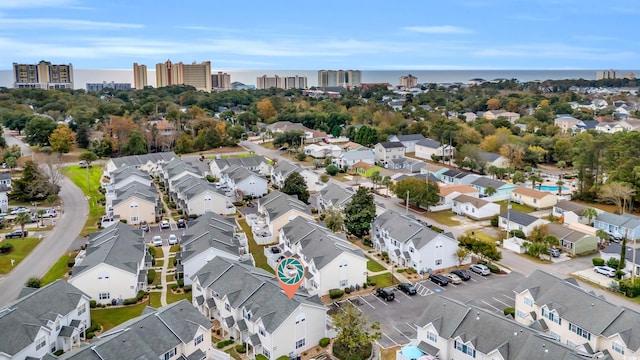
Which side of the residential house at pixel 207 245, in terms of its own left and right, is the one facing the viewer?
left

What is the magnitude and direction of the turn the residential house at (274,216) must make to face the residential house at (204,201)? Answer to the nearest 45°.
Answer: approximately 135° to its left

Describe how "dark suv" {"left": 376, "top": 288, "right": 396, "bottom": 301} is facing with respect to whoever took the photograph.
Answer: facing away from the viewer and to the left of the viewer

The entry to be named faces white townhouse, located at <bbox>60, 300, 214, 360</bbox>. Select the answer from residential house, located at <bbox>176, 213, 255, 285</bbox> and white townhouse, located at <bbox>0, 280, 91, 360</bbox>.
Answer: white townhouse, located at <bbox>0, 280, 91, 360</bbox>

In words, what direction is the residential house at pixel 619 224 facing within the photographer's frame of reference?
facing the viewer and to the left of the viewer

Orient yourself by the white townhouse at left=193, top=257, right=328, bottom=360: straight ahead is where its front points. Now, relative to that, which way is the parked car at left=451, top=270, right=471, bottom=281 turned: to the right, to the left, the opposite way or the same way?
to the right

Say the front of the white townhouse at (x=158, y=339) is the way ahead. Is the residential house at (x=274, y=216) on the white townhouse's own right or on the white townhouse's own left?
on the white townhouse's own left

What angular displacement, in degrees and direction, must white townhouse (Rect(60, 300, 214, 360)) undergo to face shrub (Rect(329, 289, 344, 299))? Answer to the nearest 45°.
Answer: approximately 90° to its left

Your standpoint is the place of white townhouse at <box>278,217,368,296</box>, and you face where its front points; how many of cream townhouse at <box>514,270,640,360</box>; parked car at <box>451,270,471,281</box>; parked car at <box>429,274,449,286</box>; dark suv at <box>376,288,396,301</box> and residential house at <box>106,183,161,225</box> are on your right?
1

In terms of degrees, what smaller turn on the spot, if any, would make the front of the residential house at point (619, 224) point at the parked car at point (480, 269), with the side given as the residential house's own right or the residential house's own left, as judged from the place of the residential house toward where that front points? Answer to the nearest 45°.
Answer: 0° — it already faces it

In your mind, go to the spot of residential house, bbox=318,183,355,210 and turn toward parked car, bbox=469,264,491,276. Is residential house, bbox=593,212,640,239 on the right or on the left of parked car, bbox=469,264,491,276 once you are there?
left
